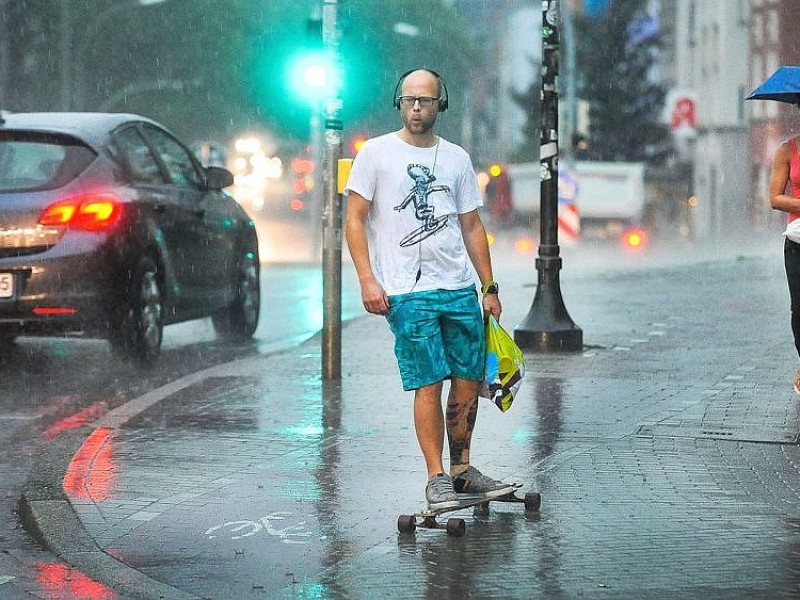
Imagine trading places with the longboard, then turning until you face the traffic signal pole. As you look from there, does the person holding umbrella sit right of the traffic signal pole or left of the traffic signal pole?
right

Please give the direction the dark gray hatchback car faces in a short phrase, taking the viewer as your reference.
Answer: facing away from the viewer and to the right of the viewer

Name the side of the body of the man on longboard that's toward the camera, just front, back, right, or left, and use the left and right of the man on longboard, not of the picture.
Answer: front

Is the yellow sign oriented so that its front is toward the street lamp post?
no

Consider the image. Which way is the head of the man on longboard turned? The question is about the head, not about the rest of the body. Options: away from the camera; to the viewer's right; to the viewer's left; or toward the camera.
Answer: toward the camera

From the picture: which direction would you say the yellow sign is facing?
toward the camera
